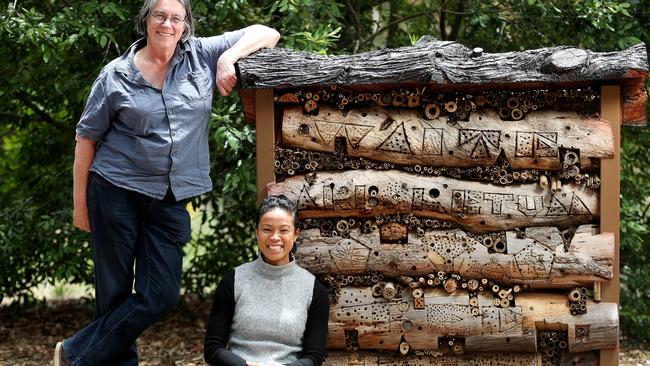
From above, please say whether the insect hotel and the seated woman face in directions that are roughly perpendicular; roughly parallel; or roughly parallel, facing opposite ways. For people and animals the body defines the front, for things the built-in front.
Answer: roughly parallel

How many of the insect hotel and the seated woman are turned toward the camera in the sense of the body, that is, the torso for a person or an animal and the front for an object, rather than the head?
2

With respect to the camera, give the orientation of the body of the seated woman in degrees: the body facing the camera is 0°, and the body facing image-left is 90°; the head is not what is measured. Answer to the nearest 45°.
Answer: approximately 0°

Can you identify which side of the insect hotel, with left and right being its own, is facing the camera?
front

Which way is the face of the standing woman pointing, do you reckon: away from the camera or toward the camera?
toward the camera

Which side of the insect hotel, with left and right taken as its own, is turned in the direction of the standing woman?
right

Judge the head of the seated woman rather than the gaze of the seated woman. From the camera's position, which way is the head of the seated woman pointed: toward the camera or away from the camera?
toward the camera

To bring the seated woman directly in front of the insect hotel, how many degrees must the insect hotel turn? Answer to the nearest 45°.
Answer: approximately 90° to its right
